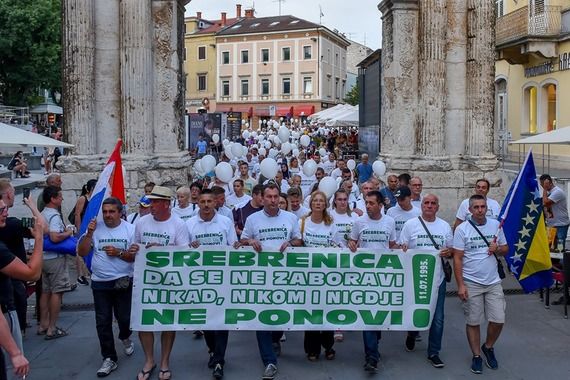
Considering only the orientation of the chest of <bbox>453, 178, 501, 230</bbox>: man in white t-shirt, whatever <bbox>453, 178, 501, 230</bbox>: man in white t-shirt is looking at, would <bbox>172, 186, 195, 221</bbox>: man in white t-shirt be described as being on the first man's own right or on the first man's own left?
on the first man's own right

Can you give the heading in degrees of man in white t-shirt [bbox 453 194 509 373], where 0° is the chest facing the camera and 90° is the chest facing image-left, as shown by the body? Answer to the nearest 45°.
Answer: approximately 0°

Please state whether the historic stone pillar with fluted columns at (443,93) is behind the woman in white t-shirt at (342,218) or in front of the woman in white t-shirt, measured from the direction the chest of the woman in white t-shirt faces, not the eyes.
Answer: behind

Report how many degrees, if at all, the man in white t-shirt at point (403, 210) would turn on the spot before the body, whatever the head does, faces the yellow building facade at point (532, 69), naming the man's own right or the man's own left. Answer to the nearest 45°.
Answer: approximately 180°

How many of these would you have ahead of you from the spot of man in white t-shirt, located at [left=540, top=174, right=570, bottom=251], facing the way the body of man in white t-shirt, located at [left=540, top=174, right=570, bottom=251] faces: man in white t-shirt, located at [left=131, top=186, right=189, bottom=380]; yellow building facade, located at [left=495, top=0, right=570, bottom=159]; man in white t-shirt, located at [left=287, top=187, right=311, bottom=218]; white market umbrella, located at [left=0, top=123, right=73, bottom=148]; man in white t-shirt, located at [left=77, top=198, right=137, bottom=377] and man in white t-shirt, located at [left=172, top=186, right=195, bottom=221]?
5

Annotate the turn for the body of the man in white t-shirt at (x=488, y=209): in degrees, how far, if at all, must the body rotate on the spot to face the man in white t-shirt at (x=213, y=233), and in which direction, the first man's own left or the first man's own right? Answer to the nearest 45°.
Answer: approximately 45° to the first man's own right

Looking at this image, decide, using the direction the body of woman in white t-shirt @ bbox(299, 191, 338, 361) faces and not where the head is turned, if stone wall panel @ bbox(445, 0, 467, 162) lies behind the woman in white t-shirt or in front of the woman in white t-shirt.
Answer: behind

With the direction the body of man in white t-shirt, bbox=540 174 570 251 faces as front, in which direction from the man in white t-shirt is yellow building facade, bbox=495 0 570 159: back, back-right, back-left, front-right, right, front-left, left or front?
back-right

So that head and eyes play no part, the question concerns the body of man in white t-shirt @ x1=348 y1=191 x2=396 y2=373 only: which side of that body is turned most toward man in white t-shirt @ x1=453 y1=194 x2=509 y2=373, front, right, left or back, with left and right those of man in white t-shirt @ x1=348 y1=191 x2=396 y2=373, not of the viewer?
left

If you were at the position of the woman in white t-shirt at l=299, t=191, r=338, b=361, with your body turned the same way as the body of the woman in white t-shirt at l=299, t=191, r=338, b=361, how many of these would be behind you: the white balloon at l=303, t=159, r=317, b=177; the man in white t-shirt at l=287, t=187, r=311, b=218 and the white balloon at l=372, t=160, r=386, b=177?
3

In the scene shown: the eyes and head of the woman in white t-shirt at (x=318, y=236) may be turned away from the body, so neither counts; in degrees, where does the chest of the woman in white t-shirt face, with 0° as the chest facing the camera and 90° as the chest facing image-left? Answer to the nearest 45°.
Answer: approximately 0°
